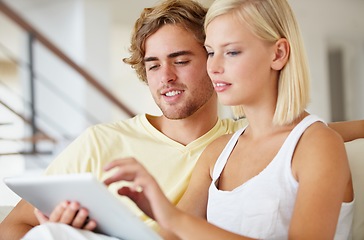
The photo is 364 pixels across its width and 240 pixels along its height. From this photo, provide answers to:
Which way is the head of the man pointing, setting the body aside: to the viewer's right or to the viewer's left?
to the viewer's left

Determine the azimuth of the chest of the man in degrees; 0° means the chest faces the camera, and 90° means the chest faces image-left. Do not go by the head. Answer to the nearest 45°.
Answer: approximately 0°
